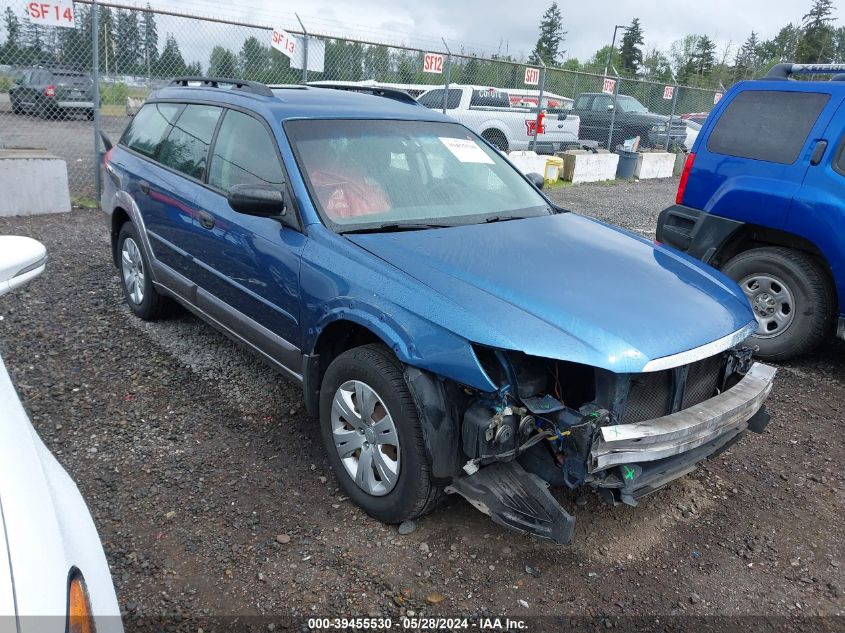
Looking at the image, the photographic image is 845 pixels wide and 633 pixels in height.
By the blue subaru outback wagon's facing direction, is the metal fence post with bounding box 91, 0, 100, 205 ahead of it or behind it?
behind

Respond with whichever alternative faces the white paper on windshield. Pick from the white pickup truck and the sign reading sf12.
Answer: the sign reading sf12

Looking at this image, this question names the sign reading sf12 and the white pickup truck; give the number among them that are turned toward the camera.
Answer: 1

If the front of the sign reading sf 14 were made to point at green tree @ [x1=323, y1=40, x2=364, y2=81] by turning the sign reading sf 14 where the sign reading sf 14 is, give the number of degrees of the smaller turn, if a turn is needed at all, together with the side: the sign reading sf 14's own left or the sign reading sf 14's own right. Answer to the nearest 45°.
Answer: approximately 135° to the sign reading sf 14's own left

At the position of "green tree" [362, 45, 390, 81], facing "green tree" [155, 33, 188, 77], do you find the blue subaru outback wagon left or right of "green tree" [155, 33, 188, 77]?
left

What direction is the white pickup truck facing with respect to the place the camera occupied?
facing away from the viewer and to the left of the viewer

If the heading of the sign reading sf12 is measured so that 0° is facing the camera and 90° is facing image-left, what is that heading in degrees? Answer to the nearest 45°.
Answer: approximately 0°

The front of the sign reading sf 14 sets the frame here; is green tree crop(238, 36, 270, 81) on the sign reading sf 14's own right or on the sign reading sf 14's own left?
on the sign reading sf 14's own left

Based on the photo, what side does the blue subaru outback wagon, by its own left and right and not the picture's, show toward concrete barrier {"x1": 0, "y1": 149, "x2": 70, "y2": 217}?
back

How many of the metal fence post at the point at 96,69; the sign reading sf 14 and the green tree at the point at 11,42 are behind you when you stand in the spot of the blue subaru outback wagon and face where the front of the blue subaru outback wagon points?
3
